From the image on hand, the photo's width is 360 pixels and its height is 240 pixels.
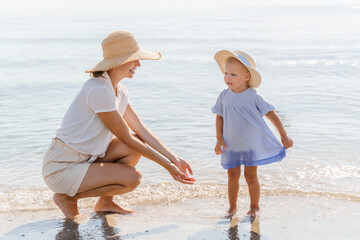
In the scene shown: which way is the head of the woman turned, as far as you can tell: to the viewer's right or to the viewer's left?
to the viewer's right

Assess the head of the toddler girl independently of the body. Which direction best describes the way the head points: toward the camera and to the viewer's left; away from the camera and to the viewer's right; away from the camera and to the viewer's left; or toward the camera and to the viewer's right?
toward the camera and to the viewer's left

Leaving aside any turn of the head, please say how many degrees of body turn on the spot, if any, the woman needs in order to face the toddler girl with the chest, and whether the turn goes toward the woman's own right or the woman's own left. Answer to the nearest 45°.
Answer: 0° — they already face them

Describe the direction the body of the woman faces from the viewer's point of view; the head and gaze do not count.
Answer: to the viewer's right
